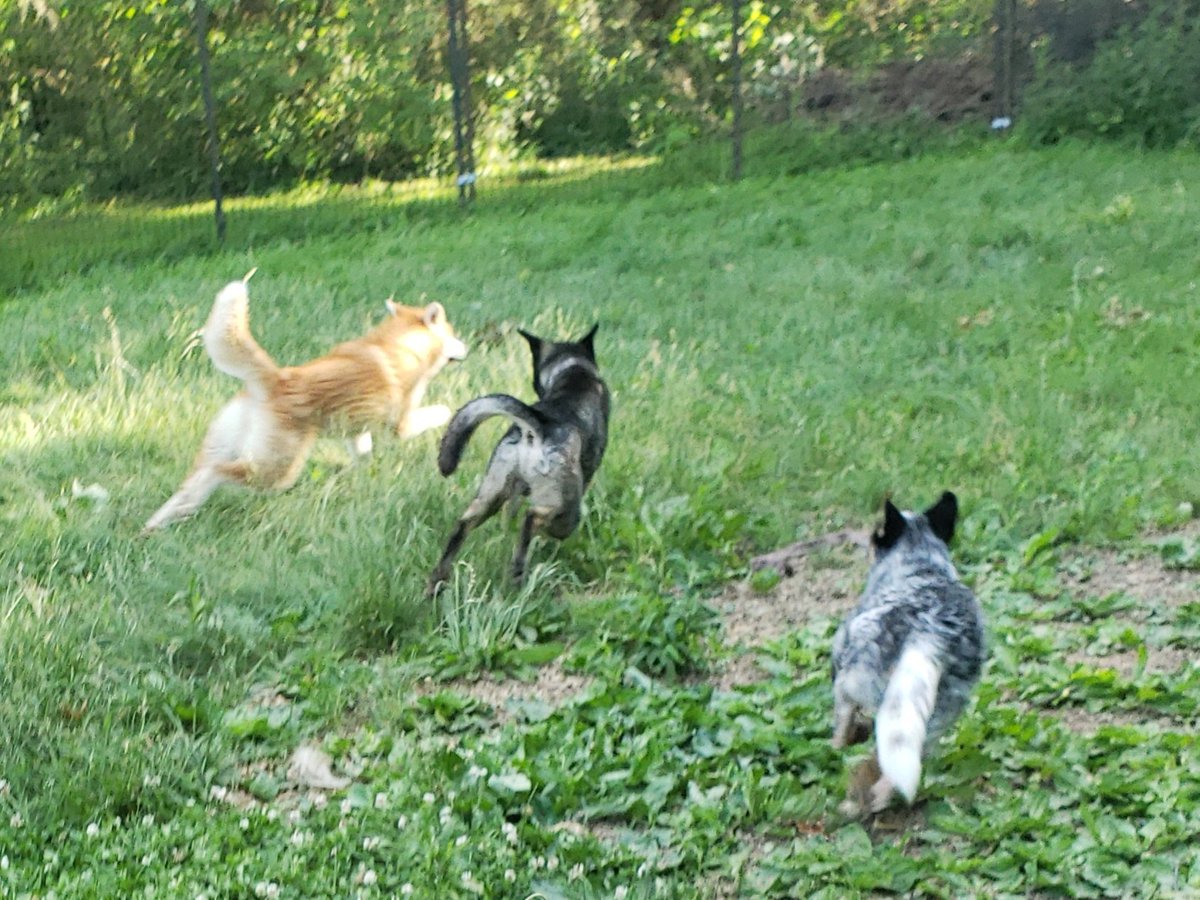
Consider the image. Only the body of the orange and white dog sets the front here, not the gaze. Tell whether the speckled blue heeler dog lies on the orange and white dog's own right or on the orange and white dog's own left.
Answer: on the orange and white dog's own right

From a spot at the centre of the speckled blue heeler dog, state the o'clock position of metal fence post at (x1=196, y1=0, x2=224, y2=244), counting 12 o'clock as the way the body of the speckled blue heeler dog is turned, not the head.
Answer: The metal fence post is roughly at 11 o'clock from the speckled blue heeler dog.

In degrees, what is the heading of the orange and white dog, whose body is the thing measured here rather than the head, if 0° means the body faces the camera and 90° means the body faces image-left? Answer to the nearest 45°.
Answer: approximately 225°

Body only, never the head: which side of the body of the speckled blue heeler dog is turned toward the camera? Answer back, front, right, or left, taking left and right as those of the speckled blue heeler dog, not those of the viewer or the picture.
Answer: back

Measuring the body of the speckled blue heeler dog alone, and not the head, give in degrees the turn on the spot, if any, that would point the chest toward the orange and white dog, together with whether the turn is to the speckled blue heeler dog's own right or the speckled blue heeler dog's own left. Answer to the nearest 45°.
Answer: approximately 45° to the speckled blue heeler dog's own left
